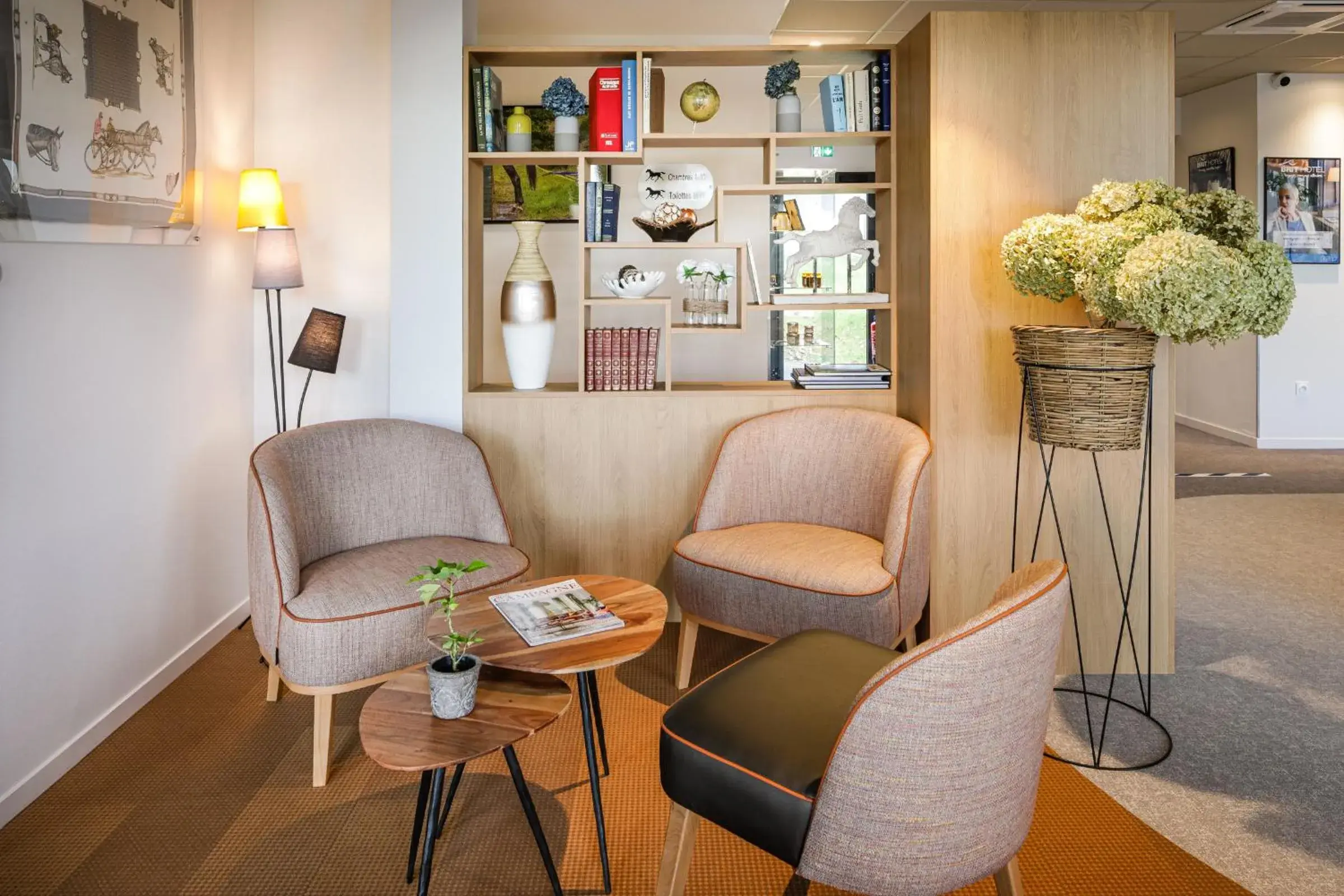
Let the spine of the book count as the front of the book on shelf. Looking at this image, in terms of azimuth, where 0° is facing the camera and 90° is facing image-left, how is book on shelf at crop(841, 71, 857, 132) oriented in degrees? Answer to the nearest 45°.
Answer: approximately 0°

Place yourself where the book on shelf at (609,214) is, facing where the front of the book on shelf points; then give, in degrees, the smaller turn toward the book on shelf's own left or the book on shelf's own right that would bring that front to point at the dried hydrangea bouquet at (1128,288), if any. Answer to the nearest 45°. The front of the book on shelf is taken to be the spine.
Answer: approximately 45° to the book on shelf's own left

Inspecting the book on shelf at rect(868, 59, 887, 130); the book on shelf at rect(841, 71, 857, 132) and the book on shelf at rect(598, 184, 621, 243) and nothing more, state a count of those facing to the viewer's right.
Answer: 0

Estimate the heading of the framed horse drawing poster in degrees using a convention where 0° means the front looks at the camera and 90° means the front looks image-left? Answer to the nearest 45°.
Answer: approximately 315°

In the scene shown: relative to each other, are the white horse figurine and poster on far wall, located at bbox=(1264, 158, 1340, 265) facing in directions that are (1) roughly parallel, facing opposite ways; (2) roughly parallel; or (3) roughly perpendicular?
roughly perpendicular

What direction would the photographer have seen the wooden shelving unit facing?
facing the viewer

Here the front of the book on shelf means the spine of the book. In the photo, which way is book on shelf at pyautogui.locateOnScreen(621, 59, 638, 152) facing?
toward the camera

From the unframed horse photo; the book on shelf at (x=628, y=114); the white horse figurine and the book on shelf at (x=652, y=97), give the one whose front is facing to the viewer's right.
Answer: the white horse figurine

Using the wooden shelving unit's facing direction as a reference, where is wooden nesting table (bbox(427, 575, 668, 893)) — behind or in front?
in front

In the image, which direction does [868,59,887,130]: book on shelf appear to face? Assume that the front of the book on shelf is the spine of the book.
toward the camera
